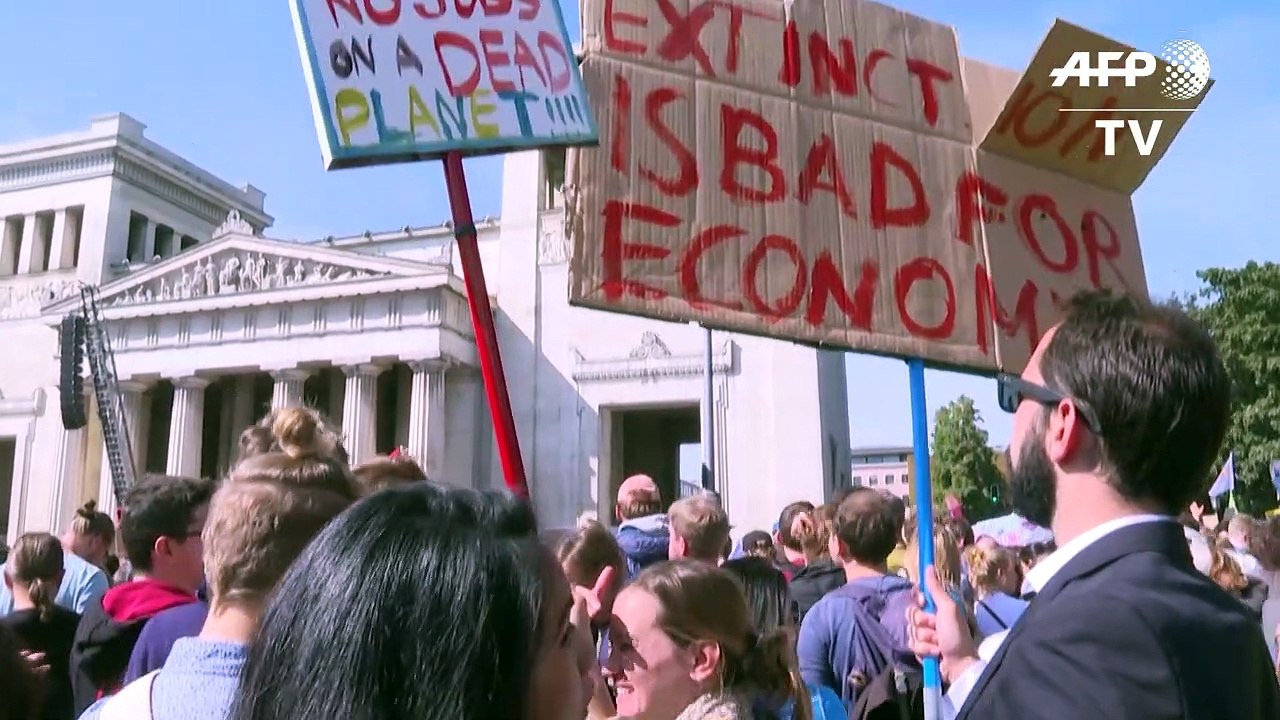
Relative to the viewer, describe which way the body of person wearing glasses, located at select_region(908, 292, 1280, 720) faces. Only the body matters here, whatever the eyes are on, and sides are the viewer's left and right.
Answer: facing away from the viewer and to the left of the viewer

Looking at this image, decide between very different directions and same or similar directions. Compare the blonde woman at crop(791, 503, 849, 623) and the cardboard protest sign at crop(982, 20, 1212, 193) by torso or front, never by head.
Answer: very different directions

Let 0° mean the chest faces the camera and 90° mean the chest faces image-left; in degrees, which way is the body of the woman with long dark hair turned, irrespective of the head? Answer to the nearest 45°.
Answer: approximately 225°

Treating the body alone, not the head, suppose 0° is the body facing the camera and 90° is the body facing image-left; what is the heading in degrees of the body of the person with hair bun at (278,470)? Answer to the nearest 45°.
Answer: approximately 180°

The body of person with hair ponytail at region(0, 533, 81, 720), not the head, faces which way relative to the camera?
away from the camera

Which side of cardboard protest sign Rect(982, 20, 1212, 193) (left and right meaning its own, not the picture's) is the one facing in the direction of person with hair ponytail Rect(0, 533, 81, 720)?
right

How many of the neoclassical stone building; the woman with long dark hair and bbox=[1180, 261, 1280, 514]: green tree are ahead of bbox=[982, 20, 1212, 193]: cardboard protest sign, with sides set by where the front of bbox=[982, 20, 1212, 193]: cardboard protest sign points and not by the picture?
1

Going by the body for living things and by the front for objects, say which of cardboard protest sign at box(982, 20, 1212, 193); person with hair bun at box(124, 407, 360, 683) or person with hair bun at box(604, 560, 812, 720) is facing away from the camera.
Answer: person with hair bun at box(124, 407, 360, 683)

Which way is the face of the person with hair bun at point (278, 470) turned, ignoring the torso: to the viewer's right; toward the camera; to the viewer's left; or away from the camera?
away from the camera

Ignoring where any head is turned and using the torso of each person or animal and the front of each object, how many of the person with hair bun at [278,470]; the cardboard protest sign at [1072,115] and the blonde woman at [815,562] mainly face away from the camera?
2
